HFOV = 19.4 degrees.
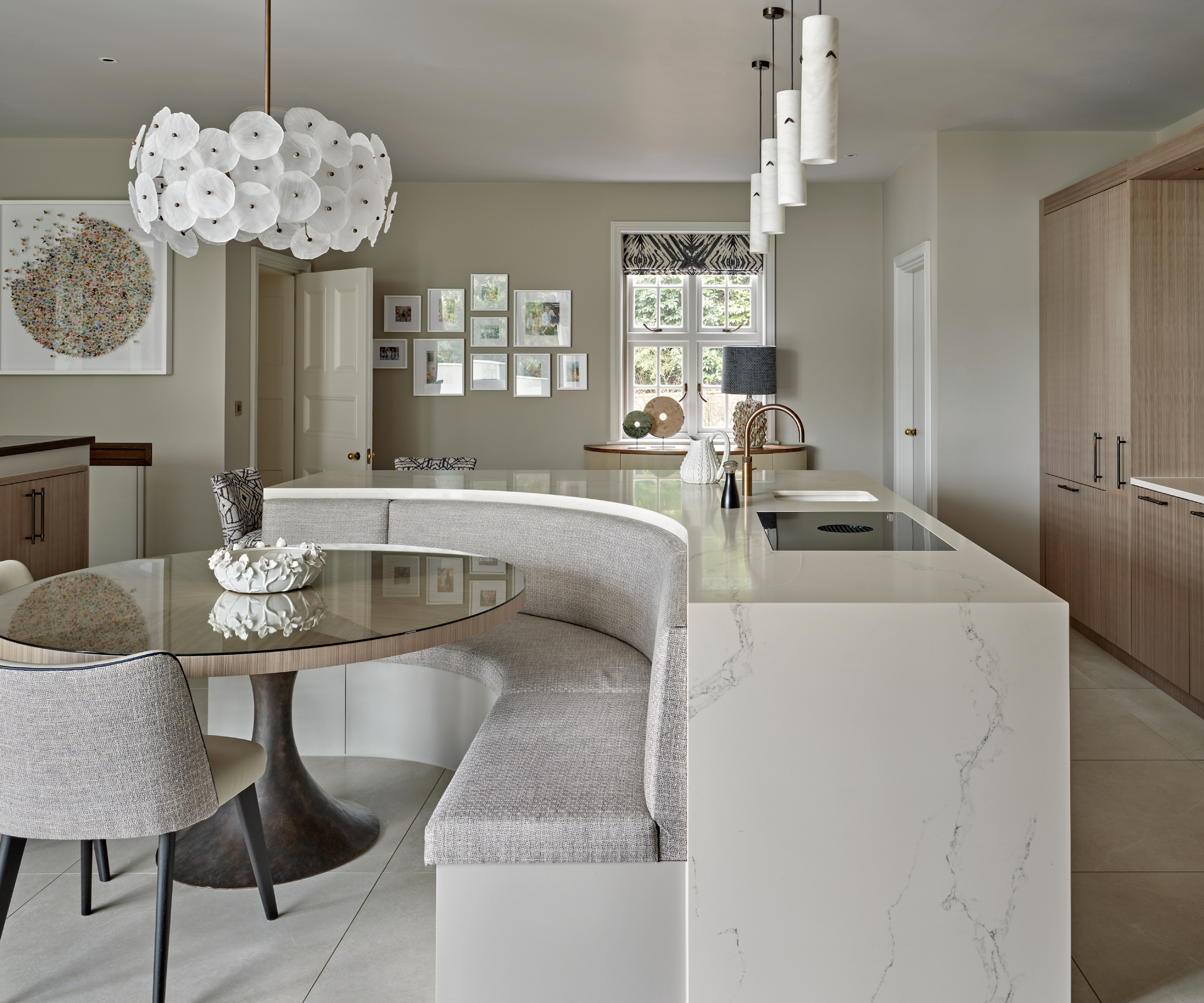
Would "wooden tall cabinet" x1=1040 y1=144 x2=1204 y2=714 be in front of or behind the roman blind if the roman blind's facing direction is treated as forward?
in front

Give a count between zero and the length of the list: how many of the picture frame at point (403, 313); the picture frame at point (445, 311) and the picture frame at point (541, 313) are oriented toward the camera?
3

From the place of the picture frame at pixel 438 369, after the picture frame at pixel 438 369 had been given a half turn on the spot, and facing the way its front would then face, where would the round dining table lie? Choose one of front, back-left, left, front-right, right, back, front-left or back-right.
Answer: back

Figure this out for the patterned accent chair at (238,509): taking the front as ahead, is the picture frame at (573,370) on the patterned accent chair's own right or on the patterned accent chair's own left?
on the patterned accent chair's own left

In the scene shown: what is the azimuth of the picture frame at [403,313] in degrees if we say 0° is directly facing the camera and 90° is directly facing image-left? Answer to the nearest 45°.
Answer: approximately 0°

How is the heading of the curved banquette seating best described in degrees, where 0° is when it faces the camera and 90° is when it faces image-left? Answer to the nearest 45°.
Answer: approximately 45°

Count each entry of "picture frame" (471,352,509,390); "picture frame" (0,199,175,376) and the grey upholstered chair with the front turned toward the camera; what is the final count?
2

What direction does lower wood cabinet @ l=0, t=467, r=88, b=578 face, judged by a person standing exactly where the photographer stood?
facing the viewer and to the right of the viewer
